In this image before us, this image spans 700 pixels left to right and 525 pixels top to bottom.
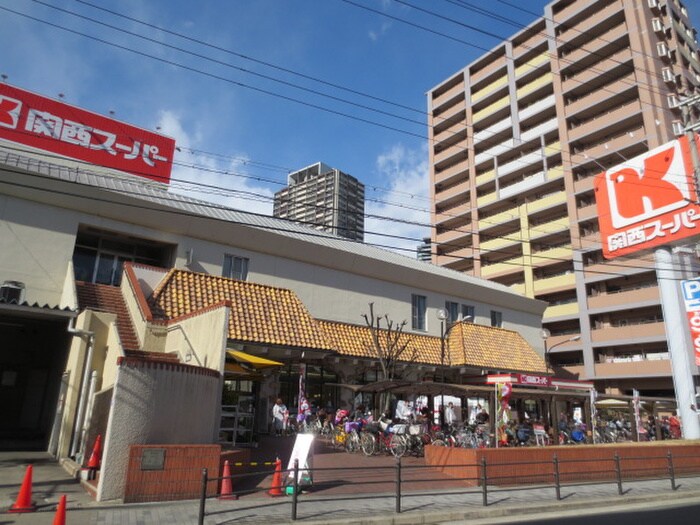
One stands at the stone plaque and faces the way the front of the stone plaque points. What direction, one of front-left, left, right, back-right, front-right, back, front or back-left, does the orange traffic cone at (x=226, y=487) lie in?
left

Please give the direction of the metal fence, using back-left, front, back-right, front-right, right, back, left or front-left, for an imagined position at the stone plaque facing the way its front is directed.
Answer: left

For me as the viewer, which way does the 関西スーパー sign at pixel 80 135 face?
facing the viewer and to the right of the viewer

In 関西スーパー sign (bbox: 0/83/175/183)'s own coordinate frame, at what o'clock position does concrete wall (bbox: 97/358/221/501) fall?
The concrete wall is roughly at 1 o'clock from the 関西スーパー sign.

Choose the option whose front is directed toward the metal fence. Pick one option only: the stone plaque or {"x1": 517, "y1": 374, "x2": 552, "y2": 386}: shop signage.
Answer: the shop signage

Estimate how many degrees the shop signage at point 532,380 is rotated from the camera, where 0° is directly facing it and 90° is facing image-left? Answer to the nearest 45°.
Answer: approximately 0°

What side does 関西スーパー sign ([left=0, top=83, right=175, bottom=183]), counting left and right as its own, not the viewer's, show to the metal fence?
front

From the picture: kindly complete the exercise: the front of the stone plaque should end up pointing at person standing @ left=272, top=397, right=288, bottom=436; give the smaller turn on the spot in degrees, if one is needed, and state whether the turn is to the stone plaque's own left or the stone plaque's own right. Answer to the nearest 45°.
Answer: approximately 135° to the stone plaque's own left

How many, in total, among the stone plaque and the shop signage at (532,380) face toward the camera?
2
